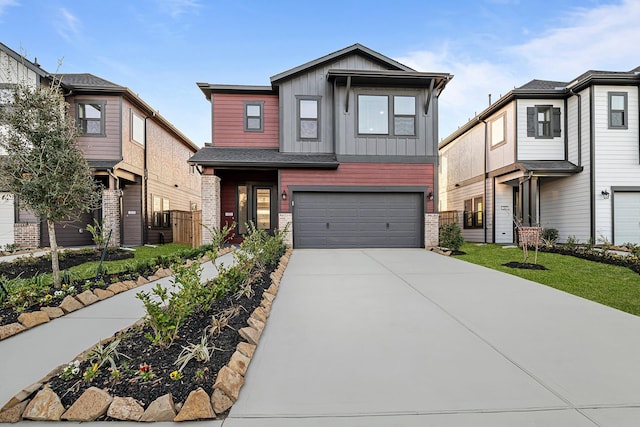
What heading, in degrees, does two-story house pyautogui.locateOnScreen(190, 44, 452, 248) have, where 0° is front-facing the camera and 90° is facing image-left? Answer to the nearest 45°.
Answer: approximately 0°

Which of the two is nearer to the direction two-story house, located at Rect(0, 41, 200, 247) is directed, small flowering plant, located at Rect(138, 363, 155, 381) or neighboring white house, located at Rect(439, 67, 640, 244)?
the small flowering plant

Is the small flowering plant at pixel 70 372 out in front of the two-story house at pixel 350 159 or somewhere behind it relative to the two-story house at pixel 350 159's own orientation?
in front

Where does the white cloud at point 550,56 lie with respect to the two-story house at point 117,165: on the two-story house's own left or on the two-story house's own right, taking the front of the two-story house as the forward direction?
on the two-story house's own left

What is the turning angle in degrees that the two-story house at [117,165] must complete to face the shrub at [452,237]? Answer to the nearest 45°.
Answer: approximately 90° to its left

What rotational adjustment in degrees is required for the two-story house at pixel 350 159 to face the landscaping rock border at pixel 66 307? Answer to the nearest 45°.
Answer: approximately 45° to its right

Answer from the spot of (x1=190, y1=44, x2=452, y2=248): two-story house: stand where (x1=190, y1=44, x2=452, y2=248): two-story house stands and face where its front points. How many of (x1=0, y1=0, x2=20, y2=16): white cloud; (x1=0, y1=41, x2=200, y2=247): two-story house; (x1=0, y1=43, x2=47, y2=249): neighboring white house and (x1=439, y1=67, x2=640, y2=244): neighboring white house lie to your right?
3

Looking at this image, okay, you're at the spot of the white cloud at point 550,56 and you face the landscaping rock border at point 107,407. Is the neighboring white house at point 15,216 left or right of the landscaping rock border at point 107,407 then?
right

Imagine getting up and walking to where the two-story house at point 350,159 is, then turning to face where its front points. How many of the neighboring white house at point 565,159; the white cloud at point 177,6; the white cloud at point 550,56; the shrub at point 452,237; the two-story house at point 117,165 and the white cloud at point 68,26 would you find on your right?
3

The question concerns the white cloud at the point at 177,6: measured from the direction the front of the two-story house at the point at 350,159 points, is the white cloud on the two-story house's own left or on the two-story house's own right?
on the two-story house's own right

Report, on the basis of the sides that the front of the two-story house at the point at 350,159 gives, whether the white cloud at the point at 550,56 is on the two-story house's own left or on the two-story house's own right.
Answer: on the two-story house's own left

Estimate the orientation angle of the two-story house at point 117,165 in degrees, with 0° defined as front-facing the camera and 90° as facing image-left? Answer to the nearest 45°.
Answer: approximately 45°
